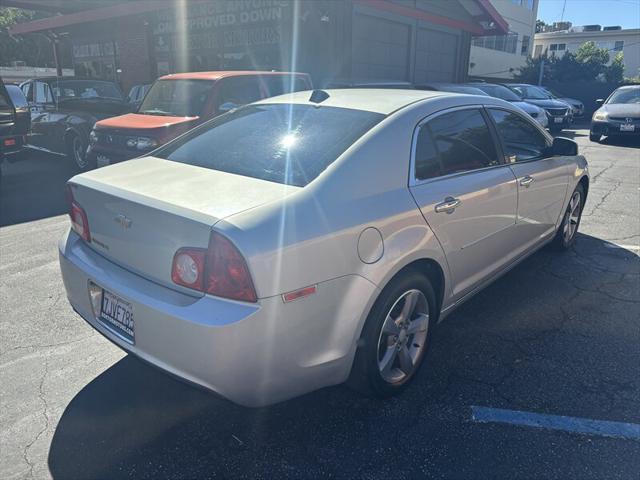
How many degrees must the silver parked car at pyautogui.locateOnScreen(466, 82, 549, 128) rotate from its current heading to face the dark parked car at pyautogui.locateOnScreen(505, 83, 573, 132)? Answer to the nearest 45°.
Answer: approximately 90° to its left

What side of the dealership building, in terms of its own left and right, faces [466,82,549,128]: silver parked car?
left

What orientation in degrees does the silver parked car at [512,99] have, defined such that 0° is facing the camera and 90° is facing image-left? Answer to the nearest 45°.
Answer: approximately 315°

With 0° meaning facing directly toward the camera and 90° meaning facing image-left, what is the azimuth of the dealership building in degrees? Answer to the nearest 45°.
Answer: approximately 45°

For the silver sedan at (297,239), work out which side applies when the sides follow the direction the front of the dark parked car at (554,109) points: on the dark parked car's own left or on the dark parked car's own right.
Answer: on the dark parked car's own right

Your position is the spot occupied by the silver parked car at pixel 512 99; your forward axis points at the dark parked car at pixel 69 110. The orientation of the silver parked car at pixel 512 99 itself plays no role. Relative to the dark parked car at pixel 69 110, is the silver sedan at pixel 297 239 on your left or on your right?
left

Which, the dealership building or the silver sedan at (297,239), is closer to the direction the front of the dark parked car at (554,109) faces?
the silver sedan

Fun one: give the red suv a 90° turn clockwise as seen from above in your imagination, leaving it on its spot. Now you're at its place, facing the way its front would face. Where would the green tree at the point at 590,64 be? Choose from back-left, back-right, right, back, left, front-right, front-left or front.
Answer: right

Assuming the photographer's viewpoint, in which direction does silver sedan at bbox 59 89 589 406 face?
facing away from the viewer and to the right of the viewer

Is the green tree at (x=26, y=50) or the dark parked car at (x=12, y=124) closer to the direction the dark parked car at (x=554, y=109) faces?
the dark parked car

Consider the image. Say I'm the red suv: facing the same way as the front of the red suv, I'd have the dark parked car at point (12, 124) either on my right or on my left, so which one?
on my right

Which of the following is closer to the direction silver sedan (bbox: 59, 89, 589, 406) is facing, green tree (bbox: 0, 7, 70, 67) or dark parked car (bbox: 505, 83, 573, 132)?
the dark parked car

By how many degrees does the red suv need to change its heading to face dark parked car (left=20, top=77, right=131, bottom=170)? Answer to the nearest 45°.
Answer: approximately 90° to its right

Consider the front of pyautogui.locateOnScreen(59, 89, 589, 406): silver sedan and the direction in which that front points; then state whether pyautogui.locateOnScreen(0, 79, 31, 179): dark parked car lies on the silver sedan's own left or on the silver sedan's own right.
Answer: on the silver sedan's own left

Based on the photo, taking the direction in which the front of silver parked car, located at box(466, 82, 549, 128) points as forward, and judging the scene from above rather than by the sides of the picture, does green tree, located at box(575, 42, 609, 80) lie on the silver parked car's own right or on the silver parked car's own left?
on the silver parked car's own left
